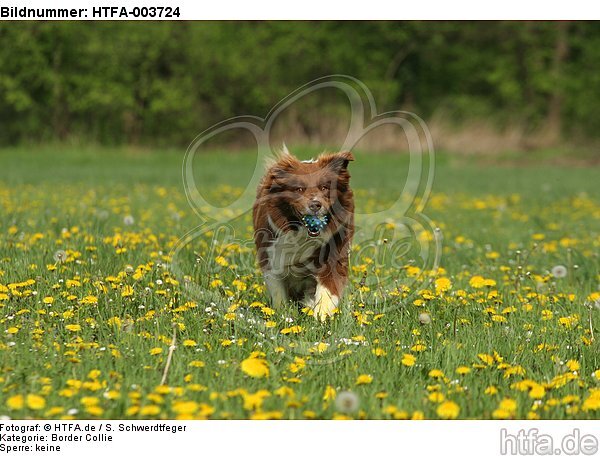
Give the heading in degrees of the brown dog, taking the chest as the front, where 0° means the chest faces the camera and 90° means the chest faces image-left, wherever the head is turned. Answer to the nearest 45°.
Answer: approximately 0°

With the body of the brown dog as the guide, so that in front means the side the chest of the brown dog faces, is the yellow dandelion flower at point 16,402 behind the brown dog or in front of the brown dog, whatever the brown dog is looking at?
in front

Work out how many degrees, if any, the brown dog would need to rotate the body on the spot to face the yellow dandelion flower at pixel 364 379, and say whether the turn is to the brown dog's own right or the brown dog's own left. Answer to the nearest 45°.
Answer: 0° — it already faces it

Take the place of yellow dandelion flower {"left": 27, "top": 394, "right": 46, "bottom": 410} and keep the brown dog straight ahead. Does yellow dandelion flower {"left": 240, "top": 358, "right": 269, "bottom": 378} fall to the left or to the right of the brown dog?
right

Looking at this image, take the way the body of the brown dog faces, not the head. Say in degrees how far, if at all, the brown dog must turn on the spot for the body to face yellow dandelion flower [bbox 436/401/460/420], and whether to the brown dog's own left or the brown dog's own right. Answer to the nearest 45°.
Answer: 0° — it already faces it

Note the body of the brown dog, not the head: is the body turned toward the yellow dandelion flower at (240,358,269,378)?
yes
